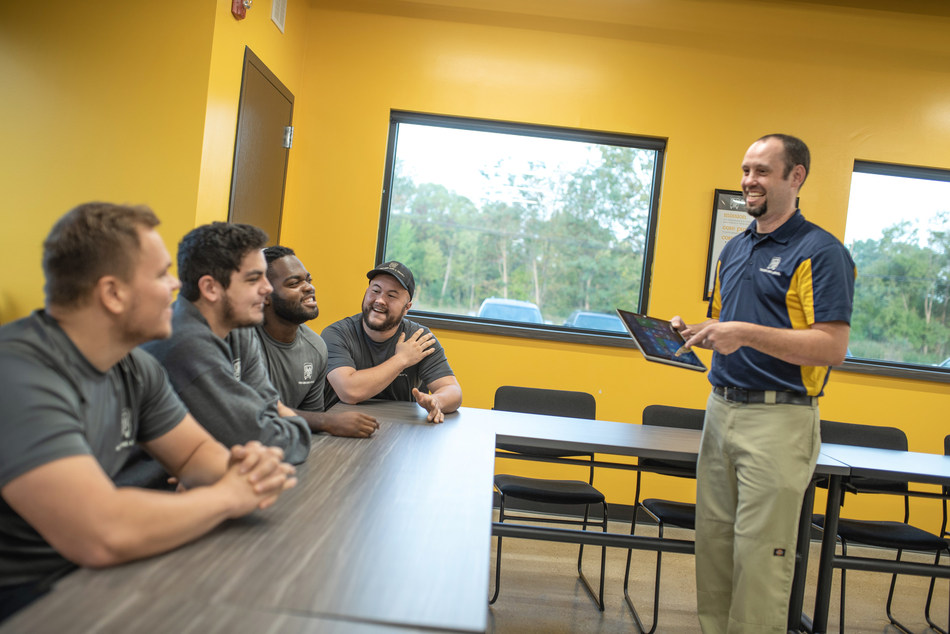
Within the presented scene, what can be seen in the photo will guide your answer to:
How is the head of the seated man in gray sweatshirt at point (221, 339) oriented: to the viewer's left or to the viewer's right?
to the viewer's right

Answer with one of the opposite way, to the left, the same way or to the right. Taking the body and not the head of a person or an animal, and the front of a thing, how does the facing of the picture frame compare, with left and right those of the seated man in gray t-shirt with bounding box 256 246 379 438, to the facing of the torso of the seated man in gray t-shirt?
to the right

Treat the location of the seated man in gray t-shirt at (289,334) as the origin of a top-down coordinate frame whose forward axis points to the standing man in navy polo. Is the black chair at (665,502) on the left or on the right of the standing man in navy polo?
left

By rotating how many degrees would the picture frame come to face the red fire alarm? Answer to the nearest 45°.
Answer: approximately 45° to its right

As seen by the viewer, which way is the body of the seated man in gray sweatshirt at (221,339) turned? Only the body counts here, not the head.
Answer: to the viewer's right

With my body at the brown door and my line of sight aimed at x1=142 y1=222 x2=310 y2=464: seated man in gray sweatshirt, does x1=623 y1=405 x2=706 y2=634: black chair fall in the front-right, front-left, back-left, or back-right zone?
front-left

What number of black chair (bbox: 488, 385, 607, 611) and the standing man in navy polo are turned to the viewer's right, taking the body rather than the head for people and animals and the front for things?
0

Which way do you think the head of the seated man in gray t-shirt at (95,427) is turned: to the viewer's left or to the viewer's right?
to the viewer's right

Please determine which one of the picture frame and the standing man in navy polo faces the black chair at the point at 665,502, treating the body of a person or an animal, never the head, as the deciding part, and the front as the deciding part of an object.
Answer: the picture frame

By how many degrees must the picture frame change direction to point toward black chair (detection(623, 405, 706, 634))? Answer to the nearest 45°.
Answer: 0° — it already faces it
